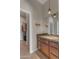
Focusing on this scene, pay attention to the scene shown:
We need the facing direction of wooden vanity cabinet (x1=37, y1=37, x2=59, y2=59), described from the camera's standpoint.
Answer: facing the viewer and to the left of the viewer
